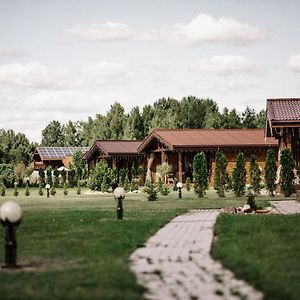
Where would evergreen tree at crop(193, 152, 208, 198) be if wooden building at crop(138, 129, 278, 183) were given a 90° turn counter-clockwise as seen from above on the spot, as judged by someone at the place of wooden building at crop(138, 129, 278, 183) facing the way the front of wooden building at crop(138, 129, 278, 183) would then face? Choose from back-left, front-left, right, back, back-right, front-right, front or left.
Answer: front-right

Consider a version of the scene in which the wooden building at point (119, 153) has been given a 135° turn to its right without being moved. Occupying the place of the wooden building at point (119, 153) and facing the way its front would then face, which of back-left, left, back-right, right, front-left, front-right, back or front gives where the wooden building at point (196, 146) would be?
back-right

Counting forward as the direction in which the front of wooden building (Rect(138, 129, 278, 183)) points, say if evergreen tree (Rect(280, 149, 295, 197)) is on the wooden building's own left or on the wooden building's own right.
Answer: on the wooden building's own left

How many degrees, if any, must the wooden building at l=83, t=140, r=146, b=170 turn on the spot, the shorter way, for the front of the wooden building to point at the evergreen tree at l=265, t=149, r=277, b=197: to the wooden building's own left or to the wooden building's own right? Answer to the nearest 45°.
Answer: approximately 45° to the wooden building's own left

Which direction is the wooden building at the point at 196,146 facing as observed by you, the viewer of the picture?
facing the viewer and to the left of the viewer

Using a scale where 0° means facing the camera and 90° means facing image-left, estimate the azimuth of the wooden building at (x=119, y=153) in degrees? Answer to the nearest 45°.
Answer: approximately 45°

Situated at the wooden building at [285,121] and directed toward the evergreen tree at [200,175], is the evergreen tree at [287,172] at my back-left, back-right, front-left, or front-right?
front-left

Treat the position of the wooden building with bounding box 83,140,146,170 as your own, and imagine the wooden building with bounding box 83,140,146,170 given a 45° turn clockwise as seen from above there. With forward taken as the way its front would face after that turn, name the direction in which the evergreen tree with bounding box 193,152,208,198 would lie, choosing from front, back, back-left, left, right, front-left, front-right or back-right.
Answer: left

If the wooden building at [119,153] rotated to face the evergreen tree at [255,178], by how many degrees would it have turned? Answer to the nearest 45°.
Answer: approximately 45° to its left
